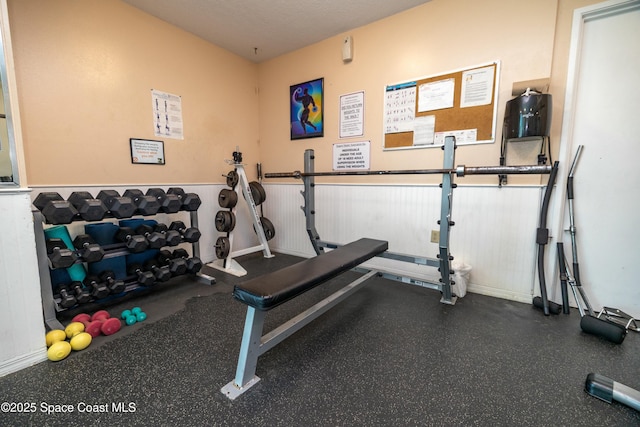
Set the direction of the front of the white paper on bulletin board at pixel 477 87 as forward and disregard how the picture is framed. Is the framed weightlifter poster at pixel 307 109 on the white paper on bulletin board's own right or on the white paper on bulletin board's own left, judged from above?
on the white paper on bulletin board's own right

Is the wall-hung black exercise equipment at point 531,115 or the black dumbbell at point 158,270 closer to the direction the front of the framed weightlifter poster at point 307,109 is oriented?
the black dumbbell

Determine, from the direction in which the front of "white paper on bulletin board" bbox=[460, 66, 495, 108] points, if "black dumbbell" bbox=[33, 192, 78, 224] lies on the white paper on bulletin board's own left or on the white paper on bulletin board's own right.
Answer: on the white paper on bulletin board's own right

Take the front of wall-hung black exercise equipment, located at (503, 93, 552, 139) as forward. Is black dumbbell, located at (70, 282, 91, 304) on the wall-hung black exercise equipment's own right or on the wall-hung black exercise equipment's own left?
on the wall-hung black exercise equipment's own right

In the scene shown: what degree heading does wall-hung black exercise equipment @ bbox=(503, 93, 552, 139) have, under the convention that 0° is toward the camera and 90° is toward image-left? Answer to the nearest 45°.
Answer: approximately 0°

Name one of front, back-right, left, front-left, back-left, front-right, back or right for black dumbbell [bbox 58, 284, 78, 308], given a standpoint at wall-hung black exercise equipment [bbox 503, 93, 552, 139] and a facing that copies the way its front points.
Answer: front-right

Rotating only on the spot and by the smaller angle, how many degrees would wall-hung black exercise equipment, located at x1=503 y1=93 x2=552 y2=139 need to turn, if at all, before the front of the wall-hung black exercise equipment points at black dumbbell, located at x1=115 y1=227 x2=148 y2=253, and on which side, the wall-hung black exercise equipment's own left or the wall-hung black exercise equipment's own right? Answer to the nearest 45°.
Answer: approximately 45° to the wall-hung black exercise equipment's own right

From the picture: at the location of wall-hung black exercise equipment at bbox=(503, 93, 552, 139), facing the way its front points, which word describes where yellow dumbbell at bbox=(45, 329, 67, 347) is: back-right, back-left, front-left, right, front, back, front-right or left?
front-right

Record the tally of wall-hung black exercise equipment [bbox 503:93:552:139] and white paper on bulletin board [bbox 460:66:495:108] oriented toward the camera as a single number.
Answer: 2

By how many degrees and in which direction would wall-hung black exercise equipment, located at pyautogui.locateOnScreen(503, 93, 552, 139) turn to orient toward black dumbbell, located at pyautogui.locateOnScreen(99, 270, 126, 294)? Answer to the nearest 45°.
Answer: approximately 45° to its right

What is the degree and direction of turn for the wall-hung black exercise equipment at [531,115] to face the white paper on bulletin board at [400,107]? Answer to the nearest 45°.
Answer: approximately 90° to its right

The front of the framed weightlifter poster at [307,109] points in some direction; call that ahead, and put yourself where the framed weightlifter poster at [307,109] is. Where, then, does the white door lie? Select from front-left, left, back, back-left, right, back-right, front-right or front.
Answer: left

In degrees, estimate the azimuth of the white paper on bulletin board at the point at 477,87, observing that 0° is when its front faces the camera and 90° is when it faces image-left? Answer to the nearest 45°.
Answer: approximately 0°
